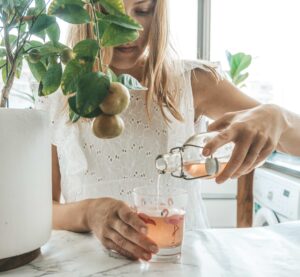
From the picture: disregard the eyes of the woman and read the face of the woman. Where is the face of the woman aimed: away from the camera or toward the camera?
toward the camera

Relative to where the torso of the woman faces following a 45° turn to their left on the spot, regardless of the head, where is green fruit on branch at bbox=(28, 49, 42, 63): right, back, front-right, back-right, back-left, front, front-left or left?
front-right

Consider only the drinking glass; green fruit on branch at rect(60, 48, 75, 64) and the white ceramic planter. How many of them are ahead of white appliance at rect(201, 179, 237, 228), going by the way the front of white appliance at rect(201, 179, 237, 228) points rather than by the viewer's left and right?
3

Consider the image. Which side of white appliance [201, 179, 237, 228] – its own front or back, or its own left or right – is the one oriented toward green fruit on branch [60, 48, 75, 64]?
front

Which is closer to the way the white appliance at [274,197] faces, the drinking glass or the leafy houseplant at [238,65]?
the drinking glass

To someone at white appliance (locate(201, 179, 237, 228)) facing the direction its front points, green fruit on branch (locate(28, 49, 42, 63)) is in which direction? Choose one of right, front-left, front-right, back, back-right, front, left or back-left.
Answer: front

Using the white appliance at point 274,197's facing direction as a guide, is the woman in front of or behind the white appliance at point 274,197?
in front

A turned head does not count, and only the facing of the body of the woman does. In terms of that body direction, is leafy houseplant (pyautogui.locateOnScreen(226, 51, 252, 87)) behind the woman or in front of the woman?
behind

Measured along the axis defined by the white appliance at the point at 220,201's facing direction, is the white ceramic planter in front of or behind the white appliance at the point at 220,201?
in front

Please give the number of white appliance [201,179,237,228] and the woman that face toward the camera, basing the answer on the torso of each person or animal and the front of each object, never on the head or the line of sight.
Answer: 2

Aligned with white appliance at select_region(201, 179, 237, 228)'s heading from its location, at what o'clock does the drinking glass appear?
The drinking glass is roughly at 12 o'clock from the white appliance.

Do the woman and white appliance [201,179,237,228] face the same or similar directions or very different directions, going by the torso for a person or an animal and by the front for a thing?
same or similar directions

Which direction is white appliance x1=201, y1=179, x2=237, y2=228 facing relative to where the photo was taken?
toward the camera

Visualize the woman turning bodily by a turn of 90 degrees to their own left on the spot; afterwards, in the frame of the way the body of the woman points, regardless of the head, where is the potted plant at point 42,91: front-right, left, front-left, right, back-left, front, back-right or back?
right
